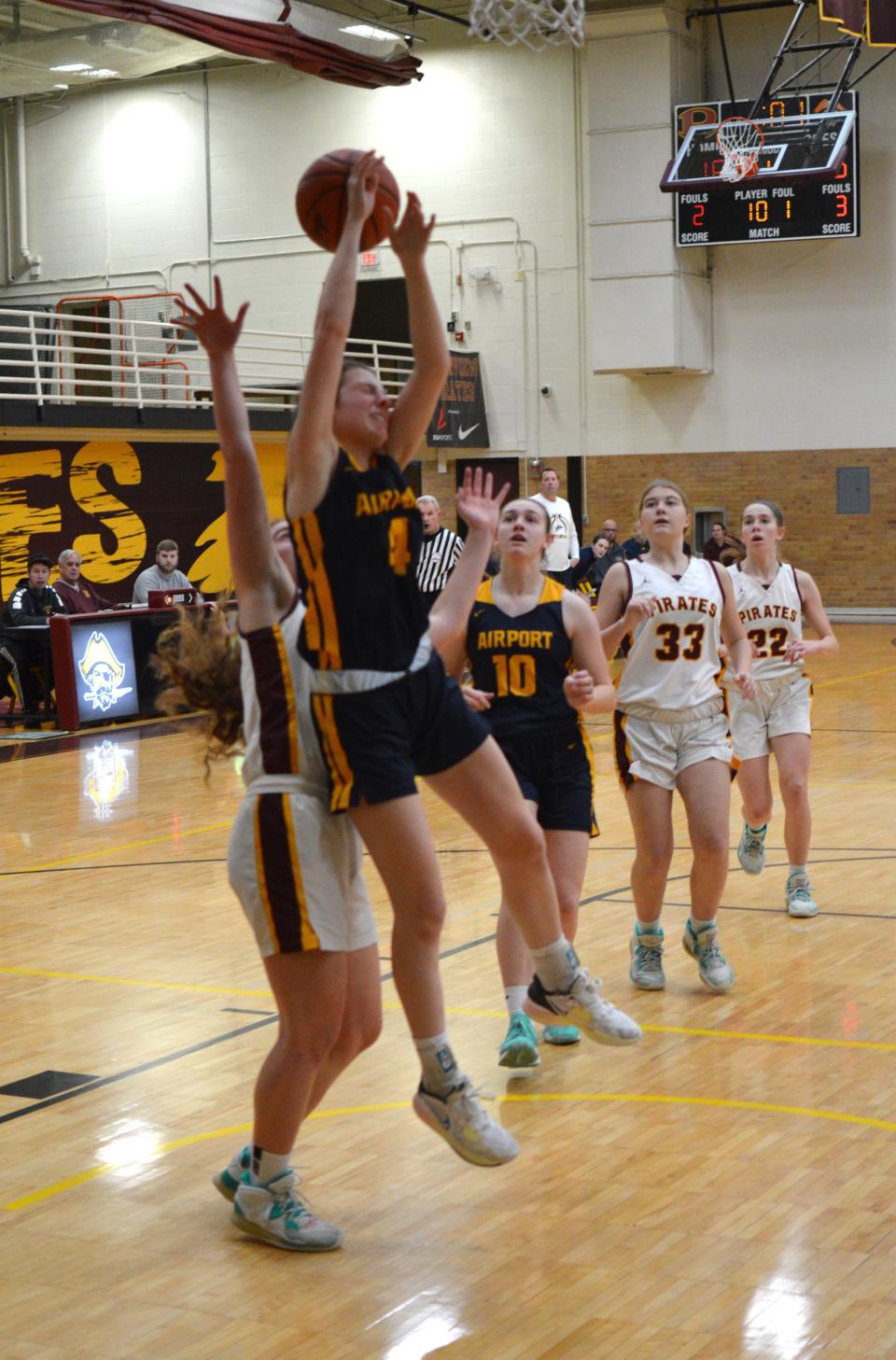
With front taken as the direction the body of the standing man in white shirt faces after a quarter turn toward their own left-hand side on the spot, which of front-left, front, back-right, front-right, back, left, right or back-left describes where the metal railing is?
back-left

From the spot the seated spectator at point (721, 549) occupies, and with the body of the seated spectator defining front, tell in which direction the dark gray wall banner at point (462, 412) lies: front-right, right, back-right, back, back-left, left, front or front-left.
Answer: back-right

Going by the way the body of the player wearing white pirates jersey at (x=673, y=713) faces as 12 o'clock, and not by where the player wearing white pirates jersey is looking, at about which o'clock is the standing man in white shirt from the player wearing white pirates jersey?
The standing man in white shirt is roughly at 6 o'clock from the player wearing white pirates jersey.

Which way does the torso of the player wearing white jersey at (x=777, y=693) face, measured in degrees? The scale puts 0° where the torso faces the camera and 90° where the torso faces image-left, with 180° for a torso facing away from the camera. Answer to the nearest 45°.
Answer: approximately 0°

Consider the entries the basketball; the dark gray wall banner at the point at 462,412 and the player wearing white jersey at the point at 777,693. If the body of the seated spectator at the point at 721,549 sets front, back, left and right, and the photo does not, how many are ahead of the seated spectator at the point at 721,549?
2

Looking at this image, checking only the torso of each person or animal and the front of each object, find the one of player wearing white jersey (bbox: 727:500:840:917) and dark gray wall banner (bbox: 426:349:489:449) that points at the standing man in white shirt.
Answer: the dark gray wall banner

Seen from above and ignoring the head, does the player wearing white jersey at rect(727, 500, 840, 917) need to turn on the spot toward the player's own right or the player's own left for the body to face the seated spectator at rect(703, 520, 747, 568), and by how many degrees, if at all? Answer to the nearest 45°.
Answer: approximately 180°
